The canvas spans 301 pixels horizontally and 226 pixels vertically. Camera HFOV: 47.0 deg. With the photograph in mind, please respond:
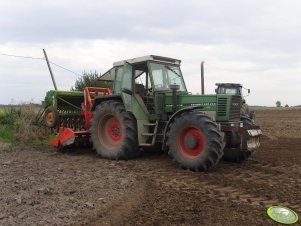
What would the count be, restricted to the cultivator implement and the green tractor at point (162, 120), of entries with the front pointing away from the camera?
0

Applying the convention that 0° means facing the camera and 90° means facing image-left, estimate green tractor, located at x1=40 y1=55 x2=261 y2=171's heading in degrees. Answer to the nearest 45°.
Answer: approximately 315°

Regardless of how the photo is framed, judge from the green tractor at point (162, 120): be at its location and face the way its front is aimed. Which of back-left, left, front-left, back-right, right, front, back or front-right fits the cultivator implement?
back

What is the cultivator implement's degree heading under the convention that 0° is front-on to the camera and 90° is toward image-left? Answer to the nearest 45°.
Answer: approximately 315°

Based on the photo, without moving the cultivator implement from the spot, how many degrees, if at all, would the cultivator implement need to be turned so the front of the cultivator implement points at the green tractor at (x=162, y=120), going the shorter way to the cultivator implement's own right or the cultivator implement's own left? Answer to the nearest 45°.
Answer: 0° — it already faces it

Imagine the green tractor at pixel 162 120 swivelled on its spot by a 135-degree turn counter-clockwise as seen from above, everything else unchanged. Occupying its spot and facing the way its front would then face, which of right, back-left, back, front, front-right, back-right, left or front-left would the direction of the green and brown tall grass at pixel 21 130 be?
front-left

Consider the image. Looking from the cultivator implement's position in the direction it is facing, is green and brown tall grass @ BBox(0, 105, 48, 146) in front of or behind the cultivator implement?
behind
